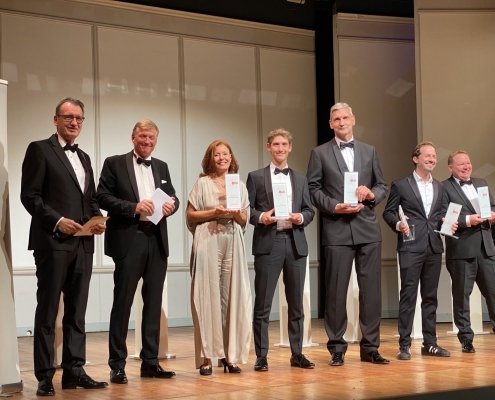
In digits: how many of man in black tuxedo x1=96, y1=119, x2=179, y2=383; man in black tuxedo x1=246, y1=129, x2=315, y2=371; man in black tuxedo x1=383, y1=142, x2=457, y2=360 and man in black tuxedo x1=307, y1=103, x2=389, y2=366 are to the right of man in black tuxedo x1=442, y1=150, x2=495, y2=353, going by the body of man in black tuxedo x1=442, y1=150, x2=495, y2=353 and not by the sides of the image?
4

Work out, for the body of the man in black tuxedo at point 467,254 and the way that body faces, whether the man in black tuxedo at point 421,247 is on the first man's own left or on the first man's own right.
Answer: on the first man's own right

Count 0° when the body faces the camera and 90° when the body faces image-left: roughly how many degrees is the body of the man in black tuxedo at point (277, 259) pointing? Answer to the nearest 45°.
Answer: approximately 0°

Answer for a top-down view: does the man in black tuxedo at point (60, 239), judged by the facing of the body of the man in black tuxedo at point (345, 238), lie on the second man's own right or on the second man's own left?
on the second man's own right

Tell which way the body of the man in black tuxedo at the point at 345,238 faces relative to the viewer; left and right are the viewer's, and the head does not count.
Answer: facing the viewer

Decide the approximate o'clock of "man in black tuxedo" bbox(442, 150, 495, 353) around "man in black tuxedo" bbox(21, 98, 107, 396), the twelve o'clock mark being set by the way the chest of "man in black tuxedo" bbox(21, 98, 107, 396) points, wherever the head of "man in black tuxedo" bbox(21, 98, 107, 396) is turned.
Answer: "man in black tuxedo" bbox(442, 150, 495, 353) is roughly at 10 o'clock from "man in black tuxedo" bbox(21, 98, 107, 396).

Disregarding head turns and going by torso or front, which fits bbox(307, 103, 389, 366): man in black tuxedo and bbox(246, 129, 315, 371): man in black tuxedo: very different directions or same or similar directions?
same or similar directions

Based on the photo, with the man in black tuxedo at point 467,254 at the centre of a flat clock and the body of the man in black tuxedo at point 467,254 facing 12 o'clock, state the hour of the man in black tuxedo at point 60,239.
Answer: the man in black tuxedo at point 60,239 is roughly at 3 o'clock from the man in black tuxedo at point 467,254.

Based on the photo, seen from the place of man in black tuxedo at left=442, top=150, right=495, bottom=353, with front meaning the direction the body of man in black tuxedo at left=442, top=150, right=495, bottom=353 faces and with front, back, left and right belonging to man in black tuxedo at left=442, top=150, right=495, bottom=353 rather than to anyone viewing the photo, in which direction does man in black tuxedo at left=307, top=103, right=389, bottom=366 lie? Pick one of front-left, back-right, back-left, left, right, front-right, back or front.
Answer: right

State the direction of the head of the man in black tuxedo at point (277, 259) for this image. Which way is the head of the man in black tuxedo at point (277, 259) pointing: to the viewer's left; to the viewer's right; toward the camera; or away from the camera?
toward the camera

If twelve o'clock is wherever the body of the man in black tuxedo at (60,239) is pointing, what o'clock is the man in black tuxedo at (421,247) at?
the man in black tuxedo at (421,247) is roughly at 10 o'clock from the man in black tuxedo at (60,239).

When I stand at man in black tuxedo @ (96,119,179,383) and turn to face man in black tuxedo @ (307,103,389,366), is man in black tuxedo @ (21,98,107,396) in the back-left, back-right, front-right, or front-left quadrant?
back-right

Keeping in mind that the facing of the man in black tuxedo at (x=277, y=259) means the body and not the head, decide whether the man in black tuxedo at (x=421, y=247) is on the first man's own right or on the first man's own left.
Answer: on the first man's own left

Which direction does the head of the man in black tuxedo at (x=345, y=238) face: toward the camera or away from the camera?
toward the camera
